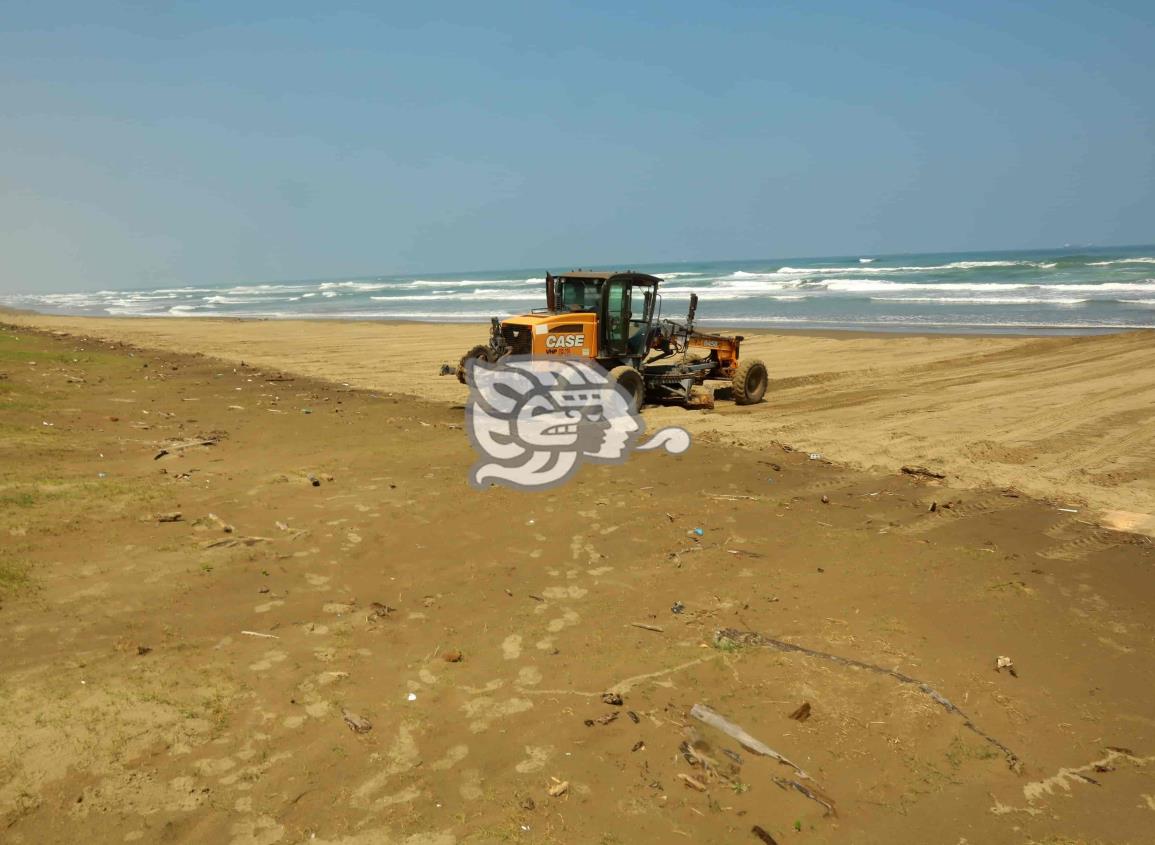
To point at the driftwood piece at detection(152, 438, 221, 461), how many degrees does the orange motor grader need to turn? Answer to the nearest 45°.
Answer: approximately 180°

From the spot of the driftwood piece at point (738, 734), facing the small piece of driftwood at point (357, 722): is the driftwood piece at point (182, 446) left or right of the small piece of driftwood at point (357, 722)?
right

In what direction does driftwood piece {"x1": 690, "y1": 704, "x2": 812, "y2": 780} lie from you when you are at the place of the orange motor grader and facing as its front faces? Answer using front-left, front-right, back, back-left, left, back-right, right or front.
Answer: back-right

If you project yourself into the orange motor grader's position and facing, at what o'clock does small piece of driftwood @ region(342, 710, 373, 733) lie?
The small piece of driftwood is roughly at 5 o'clock from the orange motor grader.

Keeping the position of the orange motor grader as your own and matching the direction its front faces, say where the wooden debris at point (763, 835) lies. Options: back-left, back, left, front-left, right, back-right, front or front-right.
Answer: back-right

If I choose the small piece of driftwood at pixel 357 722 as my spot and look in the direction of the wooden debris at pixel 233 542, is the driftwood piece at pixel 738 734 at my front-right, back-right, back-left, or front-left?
back-right

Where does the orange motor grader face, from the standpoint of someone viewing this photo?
facing away from the viewer and to the right of the viewer

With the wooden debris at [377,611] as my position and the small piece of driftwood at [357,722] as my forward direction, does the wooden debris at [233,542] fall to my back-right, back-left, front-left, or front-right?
back-right

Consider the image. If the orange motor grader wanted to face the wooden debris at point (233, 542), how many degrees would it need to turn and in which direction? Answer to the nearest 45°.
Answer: approximately 180°

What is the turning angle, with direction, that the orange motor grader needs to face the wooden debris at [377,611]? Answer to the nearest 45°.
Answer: approximately 135° to its right

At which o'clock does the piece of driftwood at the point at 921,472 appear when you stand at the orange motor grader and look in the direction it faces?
The piece of driftwood is roughly at 3 o'clock from the orange motor grader.
